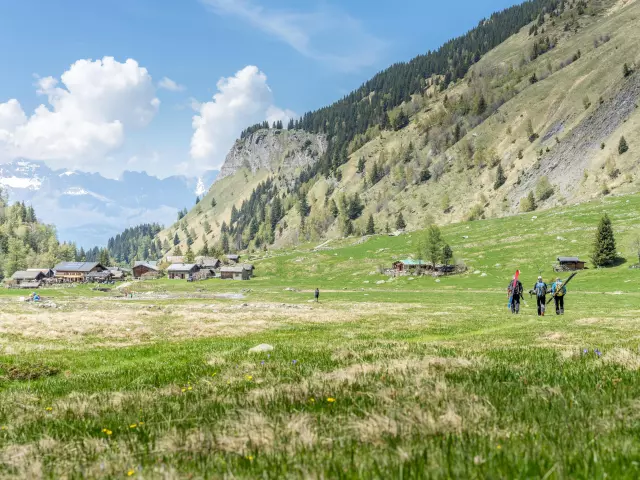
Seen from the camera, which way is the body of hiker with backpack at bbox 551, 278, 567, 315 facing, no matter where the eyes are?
away from the camera

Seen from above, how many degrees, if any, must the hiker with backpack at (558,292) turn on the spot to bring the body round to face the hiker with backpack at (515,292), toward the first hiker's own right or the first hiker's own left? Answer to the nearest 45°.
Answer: approximately 90° to the first hiker's own left

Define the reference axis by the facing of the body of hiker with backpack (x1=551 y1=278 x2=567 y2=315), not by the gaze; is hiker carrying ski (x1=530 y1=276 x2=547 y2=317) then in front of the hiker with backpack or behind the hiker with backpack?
behind
